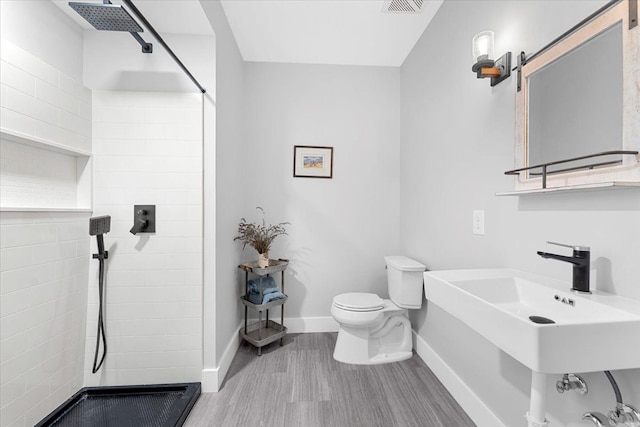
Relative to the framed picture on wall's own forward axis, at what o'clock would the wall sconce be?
The wall sconce is roughly at 11 o'clock from the framed picture on wall.

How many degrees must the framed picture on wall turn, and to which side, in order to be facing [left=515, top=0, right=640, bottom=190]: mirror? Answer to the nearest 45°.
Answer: approximately 45° to its left

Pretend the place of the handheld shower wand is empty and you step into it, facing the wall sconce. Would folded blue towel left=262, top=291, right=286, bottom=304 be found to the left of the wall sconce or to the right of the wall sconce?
left

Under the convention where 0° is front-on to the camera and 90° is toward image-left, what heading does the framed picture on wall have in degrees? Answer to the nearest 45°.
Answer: approximately 0°
